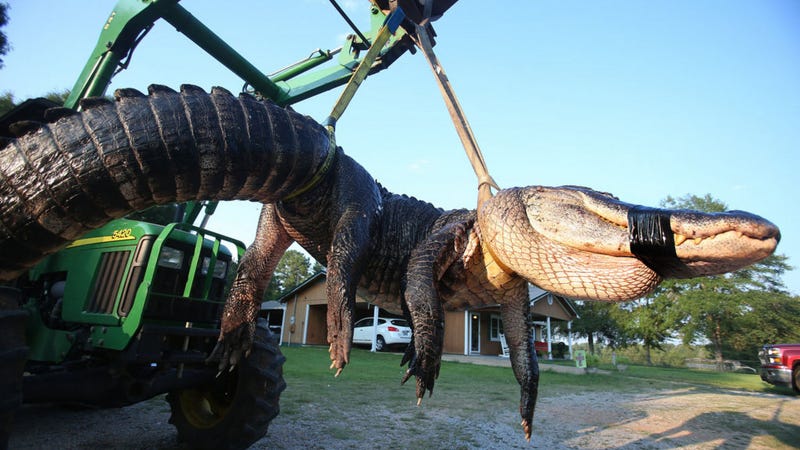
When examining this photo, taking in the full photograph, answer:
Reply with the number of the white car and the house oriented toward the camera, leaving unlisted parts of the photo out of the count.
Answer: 1

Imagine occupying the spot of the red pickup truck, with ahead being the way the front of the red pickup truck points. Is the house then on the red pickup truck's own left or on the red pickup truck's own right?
on the red pickup truck's own right

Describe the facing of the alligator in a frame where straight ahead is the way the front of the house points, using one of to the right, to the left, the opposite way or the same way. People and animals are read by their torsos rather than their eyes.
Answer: to the left

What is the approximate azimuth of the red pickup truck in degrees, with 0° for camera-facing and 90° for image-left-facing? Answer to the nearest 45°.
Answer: approximately 45°

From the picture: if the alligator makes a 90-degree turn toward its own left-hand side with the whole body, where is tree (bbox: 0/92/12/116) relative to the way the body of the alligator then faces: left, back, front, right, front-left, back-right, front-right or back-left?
front-left

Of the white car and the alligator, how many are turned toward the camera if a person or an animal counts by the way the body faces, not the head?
0

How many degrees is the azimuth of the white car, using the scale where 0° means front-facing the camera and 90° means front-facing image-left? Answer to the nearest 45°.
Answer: approximately 135°

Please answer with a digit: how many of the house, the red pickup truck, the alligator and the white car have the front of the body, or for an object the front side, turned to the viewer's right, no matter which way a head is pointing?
1

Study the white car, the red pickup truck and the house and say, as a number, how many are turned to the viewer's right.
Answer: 0

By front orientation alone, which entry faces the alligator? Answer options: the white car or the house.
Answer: the house

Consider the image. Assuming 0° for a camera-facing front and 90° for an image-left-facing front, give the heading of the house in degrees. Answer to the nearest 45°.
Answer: approximately 0°

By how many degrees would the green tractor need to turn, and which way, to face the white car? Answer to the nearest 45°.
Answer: approximately 90° to its left

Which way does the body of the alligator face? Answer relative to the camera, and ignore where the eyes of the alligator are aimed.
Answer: to the viewer's right
